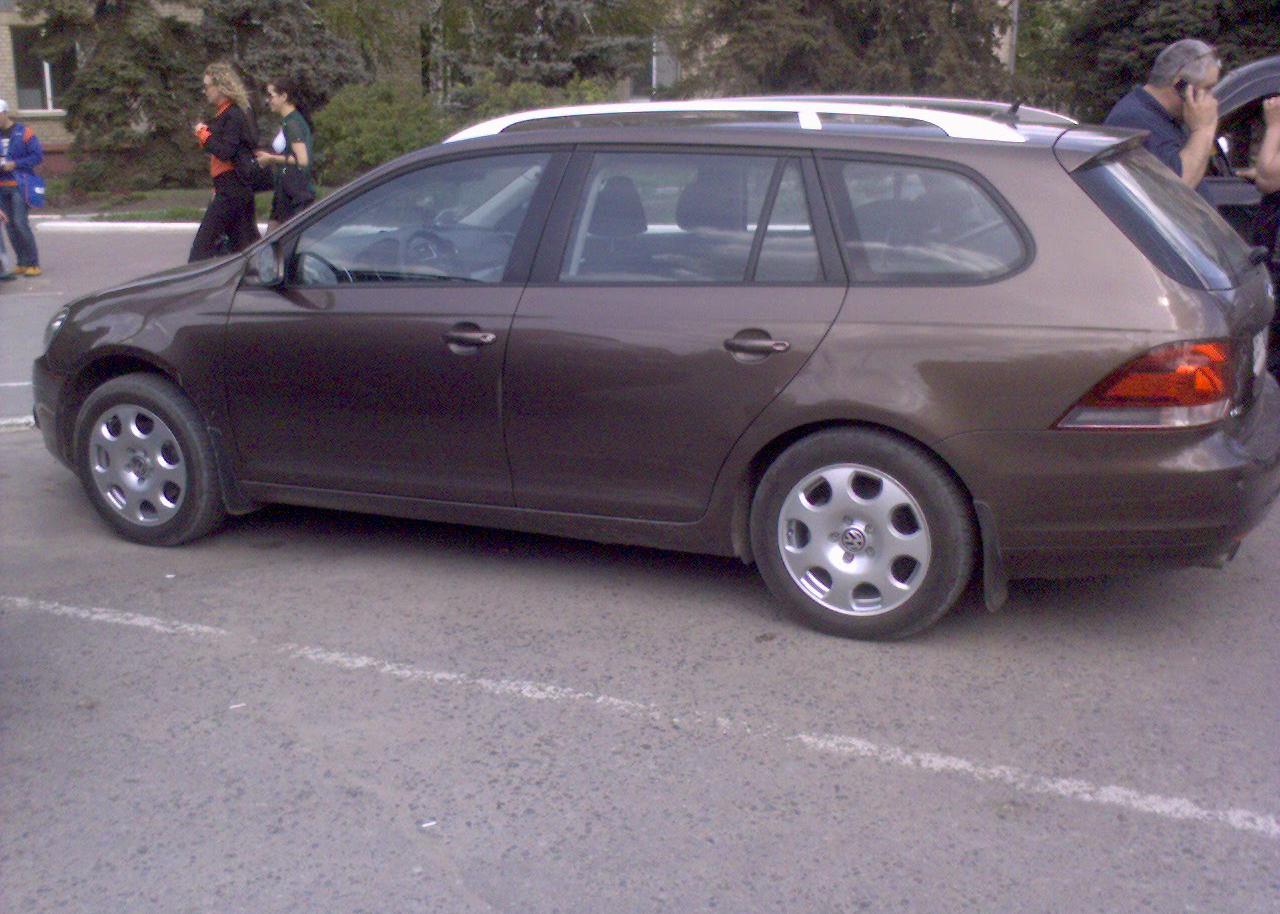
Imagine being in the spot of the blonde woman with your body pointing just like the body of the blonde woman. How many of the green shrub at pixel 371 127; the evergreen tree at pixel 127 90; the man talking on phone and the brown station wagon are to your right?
2

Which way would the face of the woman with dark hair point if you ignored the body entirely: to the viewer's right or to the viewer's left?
to the viewer's left

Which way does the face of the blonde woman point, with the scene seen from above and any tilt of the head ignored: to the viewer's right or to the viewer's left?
to the viewer's left

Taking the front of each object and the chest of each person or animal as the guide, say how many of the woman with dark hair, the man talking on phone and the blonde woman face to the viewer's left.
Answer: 2

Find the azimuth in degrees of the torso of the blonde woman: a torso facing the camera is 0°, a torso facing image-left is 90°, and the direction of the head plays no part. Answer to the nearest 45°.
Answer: approximately 90°

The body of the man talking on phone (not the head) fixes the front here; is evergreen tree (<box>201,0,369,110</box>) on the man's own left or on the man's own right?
on the man's own left
